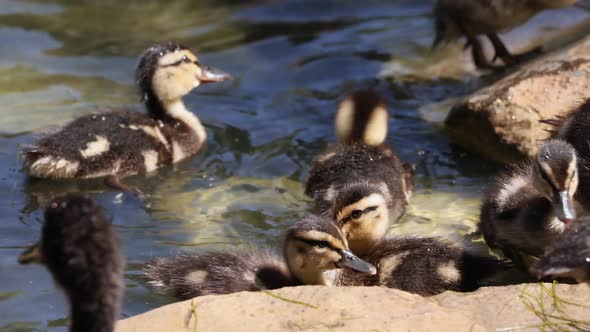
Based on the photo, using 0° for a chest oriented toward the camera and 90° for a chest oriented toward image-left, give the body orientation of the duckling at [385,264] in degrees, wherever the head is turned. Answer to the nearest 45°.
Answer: approximately 90°

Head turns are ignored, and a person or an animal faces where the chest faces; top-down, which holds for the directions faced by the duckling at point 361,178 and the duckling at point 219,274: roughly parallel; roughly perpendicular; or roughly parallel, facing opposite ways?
roughly perpendicular

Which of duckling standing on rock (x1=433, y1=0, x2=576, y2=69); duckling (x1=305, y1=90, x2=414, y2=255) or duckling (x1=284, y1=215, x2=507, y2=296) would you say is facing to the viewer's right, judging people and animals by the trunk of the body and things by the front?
the duckling standing on rock

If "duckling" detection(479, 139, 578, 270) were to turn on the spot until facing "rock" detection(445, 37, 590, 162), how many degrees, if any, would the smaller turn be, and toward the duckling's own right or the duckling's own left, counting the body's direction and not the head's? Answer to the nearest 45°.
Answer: approximately 135° to the duckling's own left

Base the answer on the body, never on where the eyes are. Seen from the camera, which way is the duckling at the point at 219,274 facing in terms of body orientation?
to the viewer's right

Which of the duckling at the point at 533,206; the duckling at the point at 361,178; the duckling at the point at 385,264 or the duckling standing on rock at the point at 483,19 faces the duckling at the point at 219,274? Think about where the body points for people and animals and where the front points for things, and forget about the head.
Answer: the duckling at the point at 385,264

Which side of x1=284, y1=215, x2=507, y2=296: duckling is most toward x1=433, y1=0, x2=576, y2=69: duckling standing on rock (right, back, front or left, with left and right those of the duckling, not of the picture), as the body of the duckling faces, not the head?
right

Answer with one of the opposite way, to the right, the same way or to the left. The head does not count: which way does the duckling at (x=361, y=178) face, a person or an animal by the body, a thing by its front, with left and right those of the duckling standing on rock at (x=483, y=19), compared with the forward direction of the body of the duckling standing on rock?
to the left

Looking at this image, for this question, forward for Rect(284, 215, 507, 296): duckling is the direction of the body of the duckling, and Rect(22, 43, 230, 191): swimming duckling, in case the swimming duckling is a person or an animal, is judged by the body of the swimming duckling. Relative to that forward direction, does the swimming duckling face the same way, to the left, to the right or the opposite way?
the opposite way

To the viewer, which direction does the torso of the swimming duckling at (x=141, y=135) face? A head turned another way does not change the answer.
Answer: to the viewer's right

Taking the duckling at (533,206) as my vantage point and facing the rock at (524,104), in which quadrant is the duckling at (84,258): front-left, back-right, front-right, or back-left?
back-left

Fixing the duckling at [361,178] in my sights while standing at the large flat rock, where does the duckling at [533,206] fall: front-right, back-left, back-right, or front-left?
front-right
